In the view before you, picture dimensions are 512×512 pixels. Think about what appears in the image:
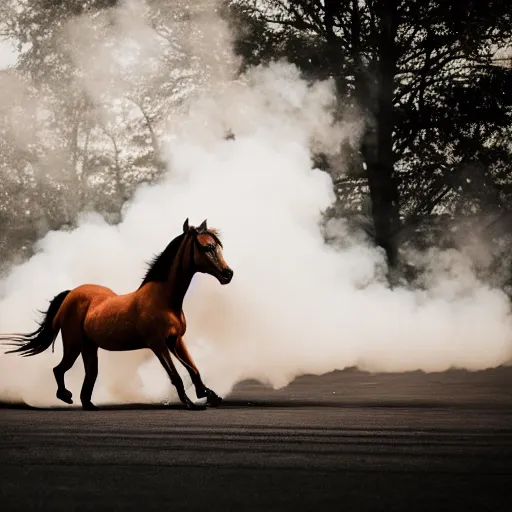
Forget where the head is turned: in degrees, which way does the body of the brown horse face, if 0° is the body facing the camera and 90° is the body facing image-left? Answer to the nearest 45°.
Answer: approximately 270°
